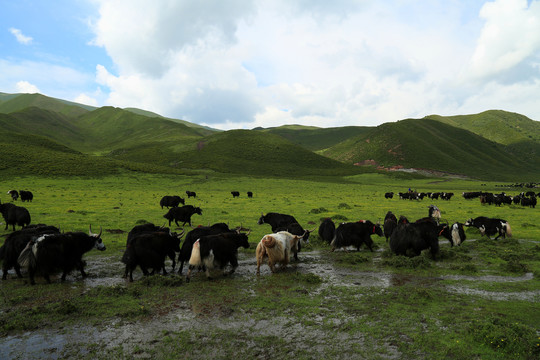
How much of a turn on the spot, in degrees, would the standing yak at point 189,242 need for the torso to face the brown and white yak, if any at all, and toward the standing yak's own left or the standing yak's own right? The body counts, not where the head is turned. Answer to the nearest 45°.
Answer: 0° — it already faces it

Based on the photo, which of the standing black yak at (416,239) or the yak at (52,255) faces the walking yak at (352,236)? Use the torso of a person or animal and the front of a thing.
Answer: the yak

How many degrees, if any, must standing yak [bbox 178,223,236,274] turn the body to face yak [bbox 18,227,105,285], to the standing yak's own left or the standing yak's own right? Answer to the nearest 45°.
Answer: approximately 180°

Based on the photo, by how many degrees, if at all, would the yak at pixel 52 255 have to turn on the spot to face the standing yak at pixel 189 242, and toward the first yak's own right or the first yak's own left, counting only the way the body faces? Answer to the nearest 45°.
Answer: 0° — it already faces it

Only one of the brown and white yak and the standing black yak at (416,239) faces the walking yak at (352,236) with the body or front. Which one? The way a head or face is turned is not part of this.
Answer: the brown and white yak

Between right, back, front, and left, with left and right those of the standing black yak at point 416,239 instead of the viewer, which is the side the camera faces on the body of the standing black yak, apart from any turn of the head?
right

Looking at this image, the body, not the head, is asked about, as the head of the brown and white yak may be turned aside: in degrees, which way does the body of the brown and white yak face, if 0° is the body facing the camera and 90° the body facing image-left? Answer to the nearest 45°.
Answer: approximately 225°

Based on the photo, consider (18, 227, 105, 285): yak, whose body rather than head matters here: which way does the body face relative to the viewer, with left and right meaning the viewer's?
facing to the right of the viewer

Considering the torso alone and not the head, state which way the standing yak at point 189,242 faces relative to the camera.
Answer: to the viewer's right

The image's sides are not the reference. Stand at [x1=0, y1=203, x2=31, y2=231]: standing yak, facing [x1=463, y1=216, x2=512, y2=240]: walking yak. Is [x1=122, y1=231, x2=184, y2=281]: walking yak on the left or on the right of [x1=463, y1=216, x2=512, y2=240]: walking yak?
right
